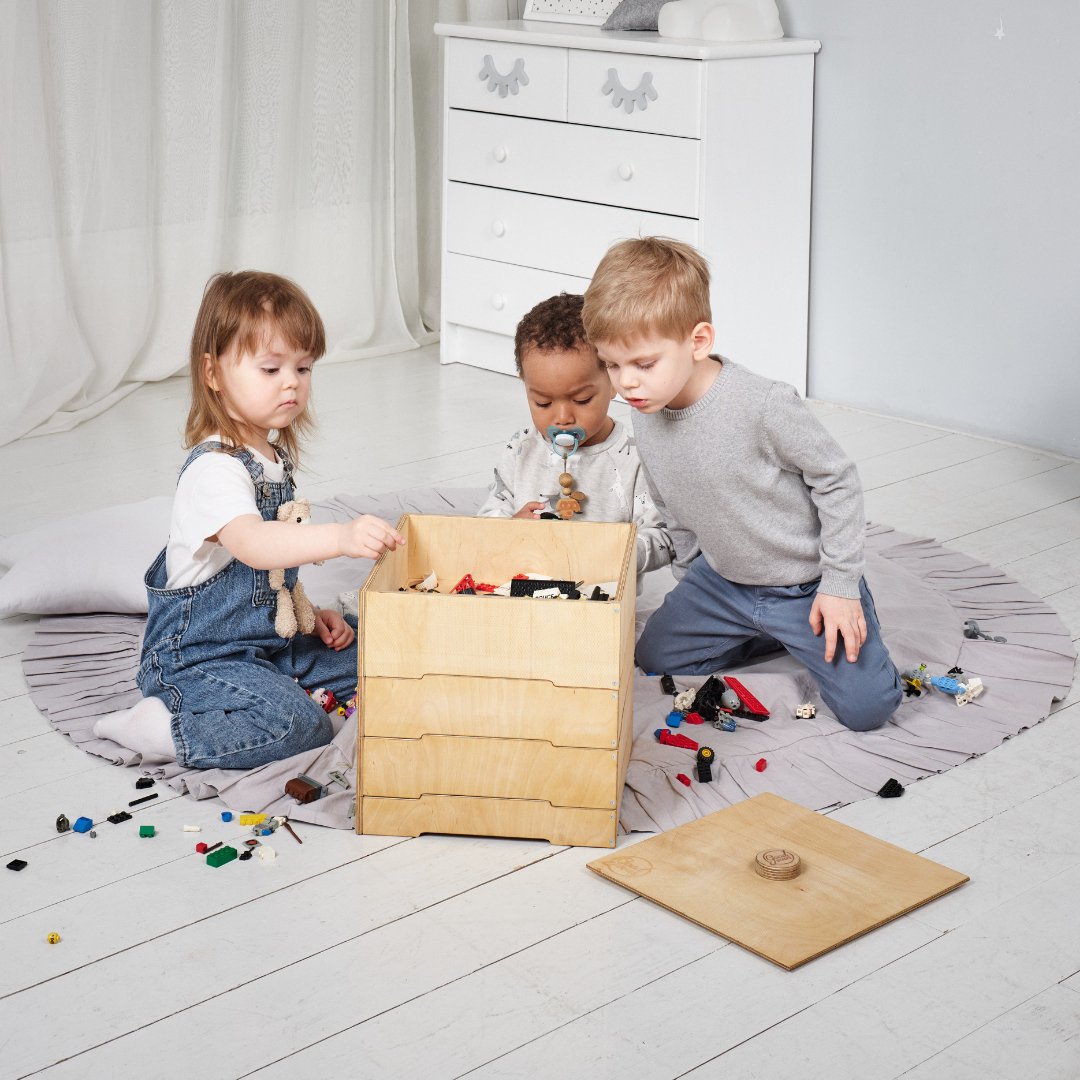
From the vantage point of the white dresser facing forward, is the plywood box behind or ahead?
ahead

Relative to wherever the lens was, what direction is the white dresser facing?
facing the viewer and to the left of the viewer

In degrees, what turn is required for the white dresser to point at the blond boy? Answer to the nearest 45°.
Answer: approximately 45° to its left

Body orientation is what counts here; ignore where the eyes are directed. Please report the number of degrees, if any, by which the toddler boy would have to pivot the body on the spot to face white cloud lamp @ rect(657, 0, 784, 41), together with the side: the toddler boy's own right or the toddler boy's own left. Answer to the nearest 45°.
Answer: approximately 180°

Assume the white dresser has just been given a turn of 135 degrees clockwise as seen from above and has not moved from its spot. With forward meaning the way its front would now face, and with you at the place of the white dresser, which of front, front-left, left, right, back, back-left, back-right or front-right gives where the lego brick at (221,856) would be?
back

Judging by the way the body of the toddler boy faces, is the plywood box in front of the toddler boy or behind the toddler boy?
in front

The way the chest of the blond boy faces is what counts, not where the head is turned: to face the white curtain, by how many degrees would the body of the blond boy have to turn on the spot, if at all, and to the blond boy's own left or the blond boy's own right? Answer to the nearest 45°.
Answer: approximately 90° to the blond boy's own right

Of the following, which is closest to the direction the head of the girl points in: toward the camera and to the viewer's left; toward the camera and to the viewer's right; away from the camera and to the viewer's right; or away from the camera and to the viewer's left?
toward the camera and to the viewer's right

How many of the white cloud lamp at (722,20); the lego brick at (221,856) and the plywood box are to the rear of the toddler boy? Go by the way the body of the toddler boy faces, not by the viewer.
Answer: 1

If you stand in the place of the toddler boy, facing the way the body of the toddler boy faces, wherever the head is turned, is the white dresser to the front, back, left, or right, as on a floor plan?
back

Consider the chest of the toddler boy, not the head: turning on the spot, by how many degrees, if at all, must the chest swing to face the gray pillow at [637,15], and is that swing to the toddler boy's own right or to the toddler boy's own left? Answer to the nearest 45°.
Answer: approximately 180°
